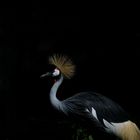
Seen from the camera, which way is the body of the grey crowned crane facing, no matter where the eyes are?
to the viewer's left
